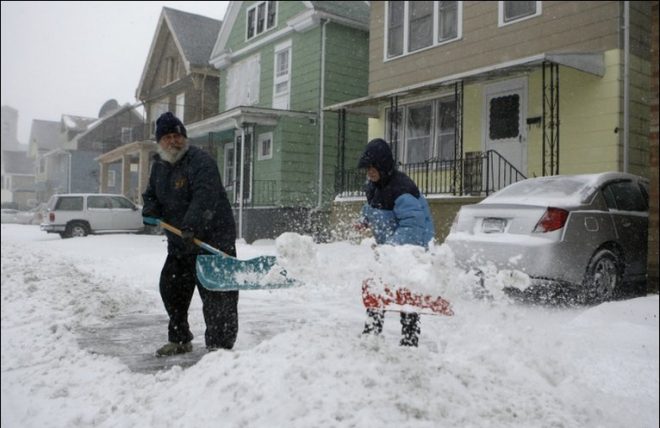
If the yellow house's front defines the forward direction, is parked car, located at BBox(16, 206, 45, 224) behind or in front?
in front

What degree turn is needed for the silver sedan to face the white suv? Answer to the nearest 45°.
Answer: approximately 135° to its left

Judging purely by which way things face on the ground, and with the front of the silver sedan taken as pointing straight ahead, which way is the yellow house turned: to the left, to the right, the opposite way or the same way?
the opposite way

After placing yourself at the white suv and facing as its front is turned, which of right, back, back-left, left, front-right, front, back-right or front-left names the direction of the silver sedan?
front-right

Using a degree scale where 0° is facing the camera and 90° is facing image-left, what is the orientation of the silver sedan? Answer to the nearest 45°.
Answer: approximately 225°

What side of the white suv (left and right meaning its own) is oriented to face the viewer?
right

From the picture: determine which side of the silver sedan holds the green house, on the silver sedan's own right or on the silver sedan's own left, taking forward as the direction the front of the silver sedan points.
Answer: on the silver sedan's own left

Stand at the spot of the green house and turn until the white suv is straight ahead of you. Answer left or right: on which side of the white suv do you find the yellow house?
left

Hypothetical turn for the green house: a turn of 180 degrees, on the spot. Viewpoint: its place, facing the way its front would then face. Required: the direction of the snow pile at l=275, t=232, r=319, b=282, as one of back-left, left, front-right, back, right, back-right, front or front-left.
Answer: back-right

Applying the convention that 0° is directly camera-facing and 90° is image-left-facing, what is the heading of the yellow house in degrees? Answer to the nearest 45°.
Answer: approximately 45°
